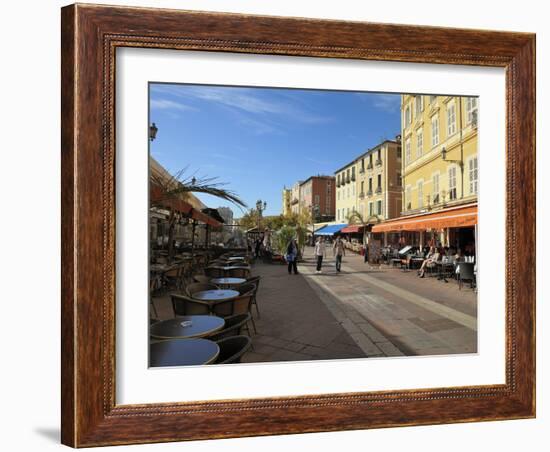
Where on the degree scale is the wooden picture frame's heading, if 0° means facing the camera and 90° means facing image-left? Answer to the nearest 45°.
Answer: approximately 315°
